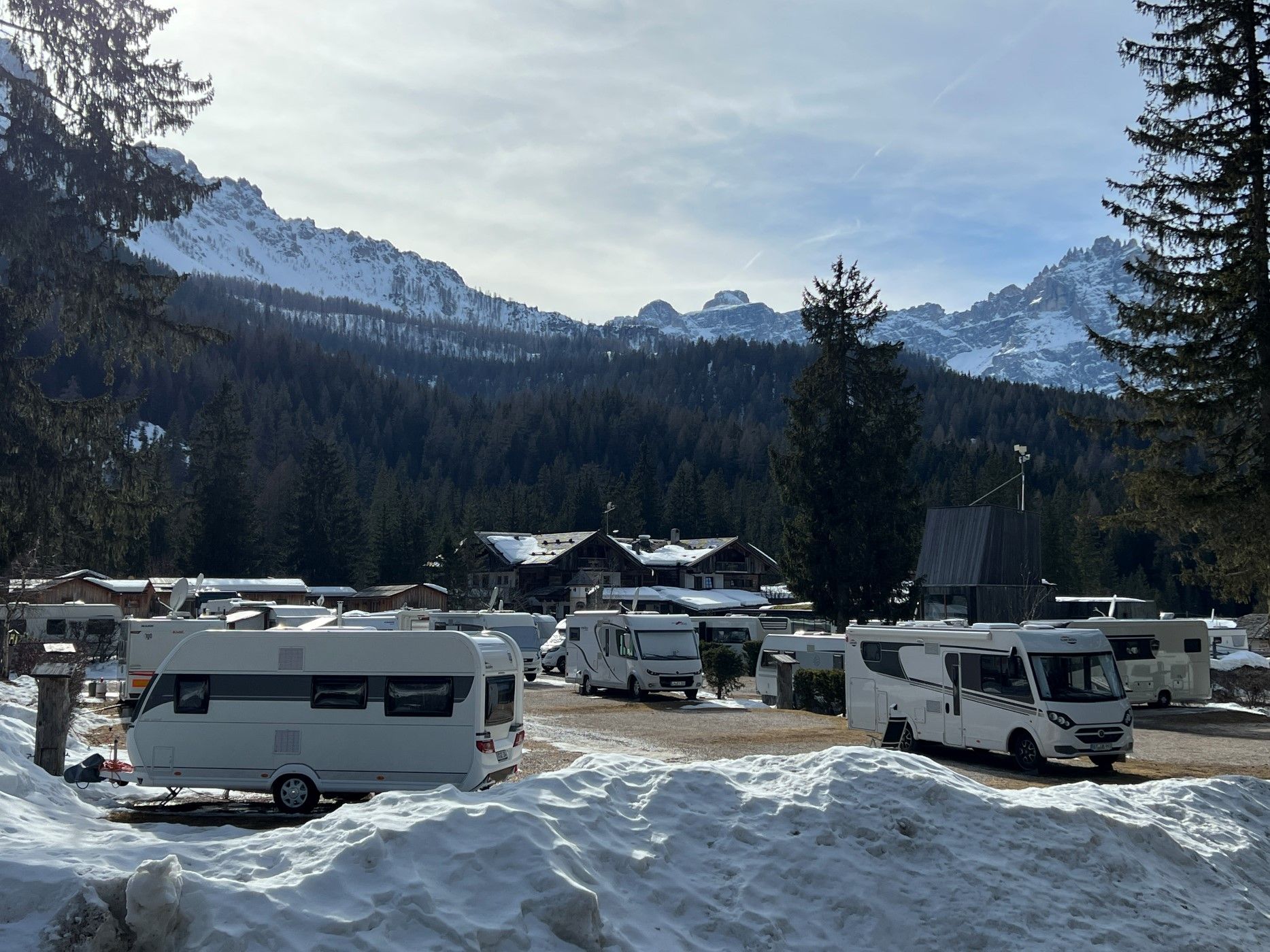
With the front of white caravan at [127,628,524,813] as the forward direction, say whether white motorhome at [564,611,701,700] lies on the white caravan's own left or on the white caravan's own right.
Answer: on the white caravan's own right

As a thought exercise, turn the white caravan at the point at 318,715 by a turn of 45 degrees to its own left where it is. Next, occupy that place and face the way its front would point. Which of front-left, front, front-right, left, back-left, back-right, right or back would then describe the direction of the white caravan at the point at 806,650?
back

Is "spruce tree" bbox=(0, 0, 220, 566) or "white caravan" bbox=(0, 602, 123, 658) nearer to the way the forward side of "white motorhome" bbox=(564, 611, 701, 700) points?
the spruce tree

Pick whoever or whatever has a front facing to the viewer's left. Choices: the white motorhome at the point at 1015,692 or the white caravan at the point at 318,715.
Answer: the white caravan

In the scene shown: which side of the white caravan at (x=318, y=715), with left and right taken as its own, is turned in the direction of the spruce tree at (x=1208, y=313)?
back

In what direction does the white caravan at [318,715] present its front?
to the viewer's left

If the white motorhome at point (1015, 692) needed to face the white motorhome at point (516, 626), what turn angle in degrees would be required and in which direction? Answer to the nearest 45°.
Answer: approximately 180°
